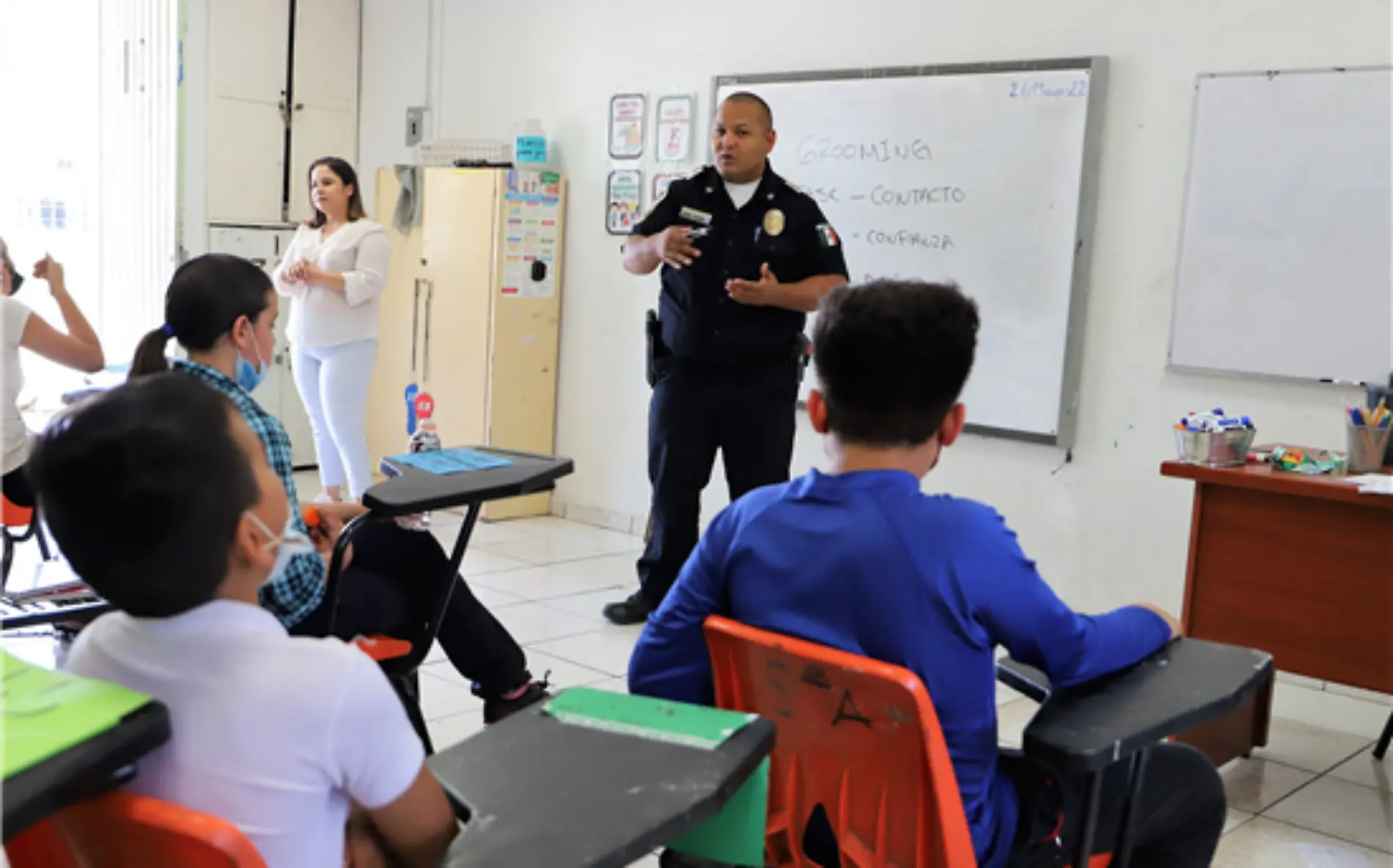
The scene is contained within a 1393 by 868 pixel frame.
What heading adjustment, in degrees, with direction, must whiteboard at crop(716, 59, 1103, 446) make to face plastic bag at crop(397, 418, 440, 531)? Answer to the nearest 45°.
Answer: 0° — it already faces it

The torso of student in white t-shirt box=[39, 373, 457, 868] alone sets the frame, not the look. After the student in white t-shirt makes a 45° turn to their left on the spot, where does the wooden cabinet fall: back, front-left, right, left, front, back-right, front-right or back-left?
front

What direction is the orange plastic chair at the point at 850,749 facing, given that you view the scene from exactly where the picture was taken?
facing away from the viewer and to the right of the viewer

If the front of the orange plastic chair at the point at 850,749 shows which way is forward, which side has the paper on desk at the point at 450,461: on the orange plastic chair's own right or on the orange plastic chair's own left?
on the orange plastic chair's own left

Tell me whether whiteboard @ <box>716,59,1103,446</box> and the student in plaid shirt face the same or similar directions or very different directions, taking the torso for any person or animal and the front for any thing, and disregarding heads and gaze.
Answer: very different directions

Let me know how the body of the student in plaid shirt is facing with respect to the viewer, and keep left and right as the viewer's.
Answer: facing to the right of the viewer

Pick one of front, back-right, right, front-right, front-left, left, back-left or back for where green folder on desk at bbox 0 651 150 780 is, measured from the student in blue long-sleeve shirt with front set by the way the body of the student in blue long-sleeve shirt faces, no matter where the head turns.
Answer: back

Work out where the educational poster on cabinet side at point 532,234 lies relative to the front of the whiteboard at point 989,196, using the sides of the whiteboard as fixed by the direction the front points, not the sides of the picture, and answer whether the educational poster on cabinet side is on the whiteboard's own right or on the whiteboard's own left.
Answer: on the whiteboard's own right

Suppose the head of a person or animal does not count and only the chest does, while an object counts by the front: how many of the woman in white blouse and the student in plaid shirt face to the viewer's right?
1

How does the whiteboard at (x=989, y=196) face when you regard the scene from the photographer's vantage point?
facing the viewer and to the left of the viewer

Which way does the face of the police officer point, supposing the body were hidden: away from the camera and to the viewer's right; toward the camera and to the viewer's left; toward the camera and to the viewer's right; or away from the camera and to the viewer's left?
toward the camera and to the viewer's left

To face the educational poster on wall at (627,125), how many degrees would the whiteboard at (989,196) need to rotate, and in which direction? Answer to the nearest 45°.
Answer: approximately 90° to its right

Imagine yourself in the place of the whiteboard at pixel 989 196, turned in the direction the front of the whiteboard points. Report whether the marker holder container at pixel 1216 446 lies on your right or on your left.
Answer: on your left

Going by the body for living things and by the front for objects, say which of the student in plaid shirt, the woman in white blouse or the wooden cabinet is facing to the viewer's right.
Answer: the student in plaid shirt

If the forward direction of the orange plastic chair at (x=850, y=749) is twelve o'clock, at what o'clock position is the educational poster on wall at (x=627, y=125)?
The educational poster on wall is roughly at 10 o'clock from the orange plastic chair.

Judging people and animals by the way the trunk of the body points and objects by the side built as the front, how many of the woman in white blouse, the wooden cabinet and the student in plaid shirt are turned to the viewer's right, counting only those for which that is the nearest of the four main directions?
1

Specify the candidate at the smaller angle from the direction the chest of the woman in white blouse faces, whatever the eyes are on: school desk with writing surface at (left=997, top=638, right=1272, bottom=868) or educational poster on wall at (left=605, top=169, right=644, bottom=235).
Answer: the school desk with writing surface

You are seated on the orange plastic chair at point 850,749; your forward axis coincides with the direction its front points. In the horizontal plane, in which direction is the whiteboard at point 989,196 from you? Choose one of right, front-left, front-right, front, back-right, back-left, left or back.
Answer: front-left

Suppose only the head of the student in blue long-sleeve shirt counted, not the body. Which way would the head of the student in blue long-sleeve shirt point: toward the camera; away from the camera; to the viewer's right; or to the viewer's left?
away from the camera
